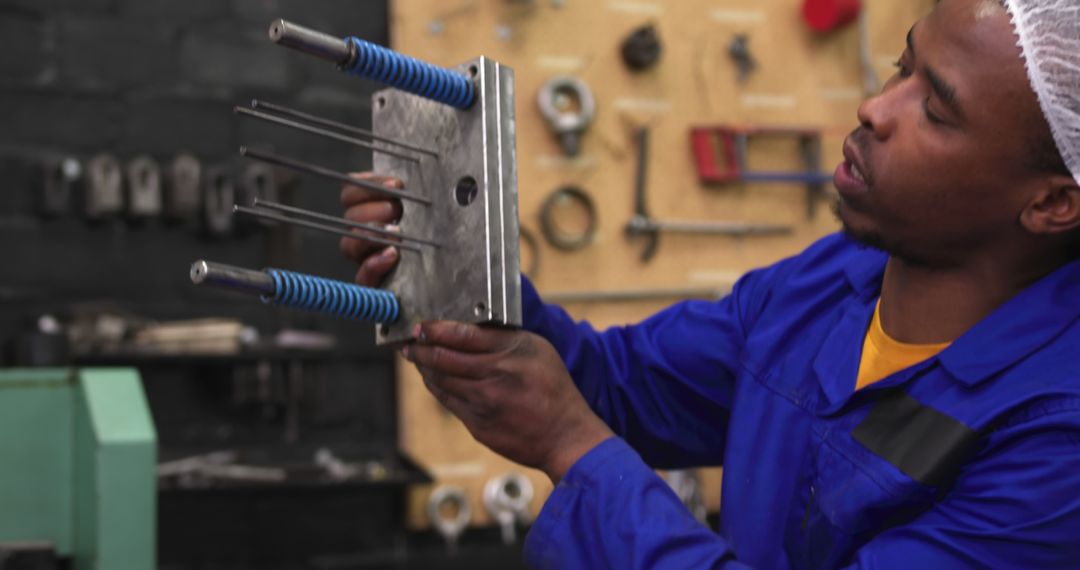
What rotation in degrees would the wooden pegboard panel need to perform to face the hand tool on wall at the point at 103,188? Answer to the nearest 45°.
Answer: approximately 45° to its right

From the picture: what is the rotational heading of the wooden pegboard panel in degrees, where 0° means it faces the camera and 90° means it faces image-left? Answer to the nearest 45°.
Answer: approximately 0°

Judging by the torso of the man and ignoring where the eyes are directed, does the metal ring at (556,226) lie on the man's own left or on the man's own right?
on the man's own right

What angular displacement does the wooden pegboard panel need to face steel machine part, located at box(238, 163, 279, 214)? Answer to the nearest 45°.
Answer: approximately 45° to its right

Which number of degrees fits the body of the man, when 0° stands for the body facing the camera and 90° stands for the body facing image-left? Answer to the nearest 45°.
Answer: approximately 45°

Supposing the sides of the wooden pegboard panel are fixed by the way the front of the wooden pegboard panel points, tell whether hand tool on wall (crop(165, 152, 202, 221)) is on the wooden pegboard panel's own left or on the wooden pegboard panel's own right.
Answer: on the wooden pegboard panel's own right
